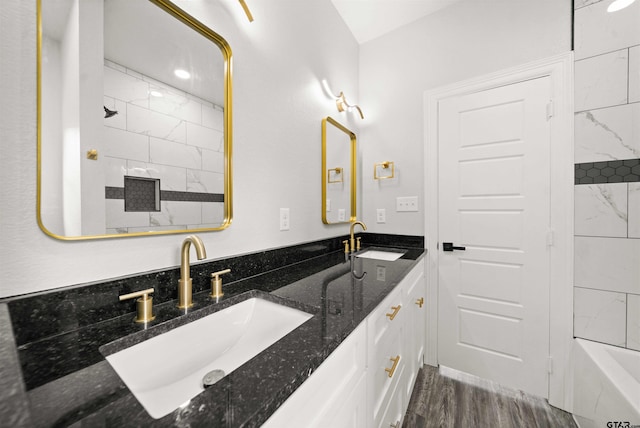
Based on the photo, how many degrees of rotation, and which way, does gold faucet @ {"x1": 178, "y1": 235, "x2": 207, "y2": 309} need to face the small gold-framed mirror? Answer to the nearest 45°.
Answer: approximately 90° to its left

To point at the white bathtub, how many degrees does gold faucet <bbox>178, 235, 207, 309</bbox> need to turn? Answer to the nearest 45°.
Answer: approximately 45° to its left

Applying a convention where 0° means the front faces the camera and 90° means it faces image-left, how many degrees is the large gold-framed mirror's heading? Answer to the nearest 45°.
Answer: approximately 315°

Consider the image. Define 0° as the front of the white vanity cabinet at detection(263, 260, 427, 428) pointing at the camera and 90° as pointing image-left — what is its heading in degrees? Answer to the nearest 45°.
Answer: approximately 270°

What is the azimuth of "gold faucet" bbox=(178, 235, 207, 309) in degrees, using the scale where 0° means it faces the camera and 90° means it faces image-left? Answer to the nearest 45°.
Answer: approximately 315°

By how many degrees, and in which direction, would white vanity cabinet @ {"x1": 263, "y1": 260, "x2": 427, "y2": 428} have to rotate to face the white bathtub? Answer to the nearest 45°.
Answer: approximately 45° to its left

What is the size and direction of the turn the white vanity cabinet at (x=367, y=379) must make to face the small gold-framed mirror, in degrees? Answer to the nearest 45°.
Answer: approximately 90° to its left

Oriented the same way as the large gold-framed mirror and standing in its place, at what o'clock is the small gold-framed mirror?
The small gold-framed mirror is roughly at 10 o'clock from the large gold-framed mirror.
